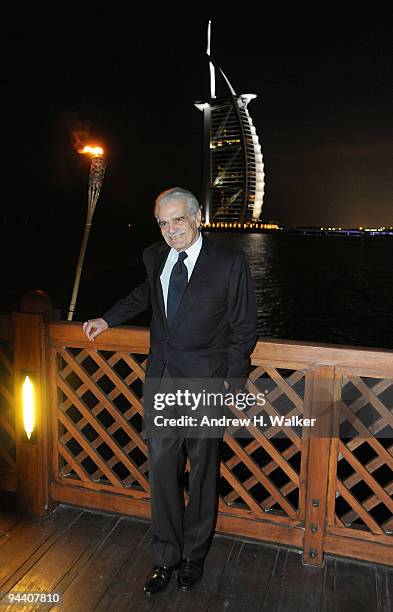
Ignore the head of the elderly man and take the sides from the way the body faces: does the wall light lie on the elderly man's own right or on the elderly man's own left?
on the elderly man's own right

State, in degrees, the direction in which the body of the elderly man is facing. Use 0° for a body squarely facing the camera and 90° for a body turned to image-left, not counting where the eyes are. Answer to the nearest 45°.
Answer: approximately 45°
